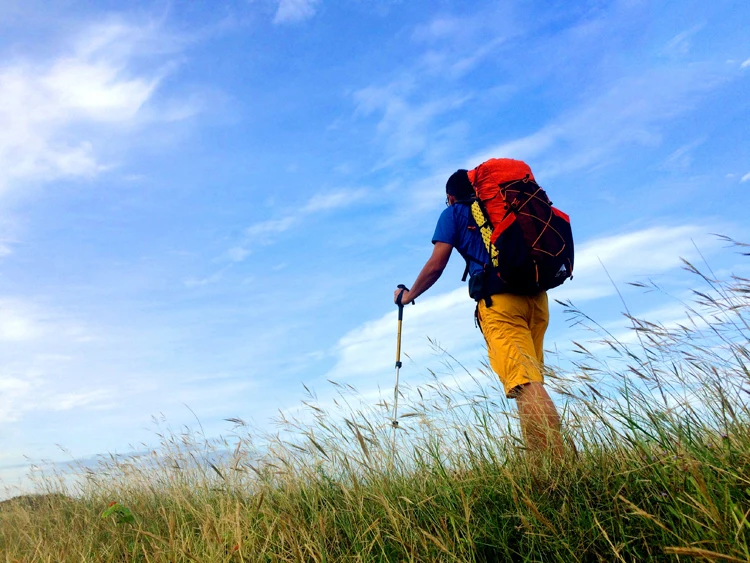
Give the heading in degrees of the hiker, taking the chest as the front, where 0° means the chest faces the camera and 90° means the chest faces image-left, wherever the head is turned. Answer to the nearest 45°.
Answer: approximately 135°
